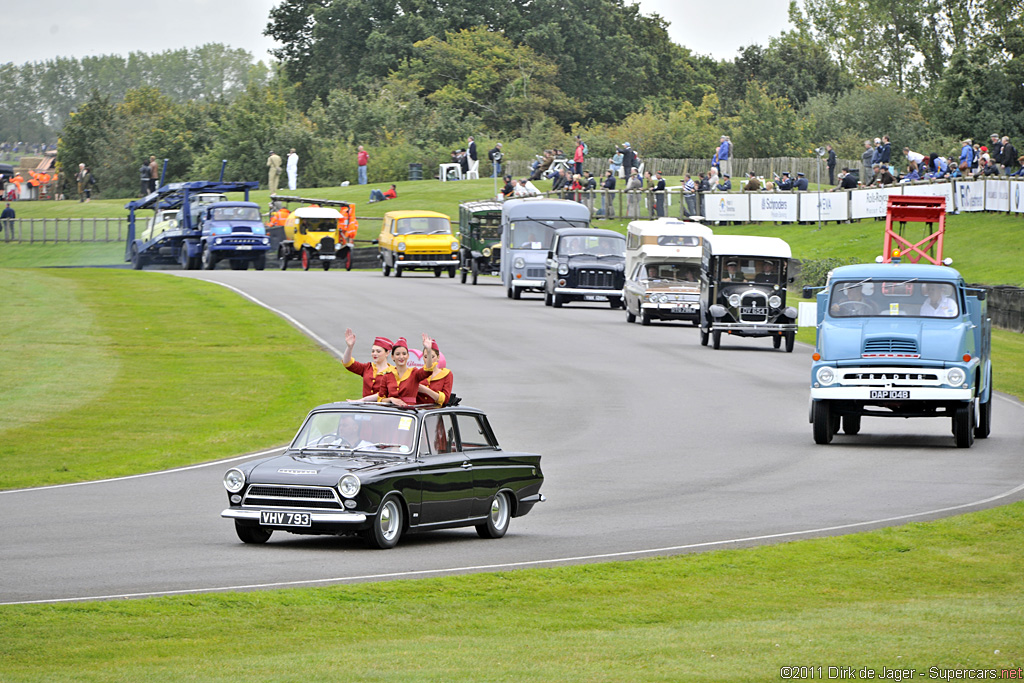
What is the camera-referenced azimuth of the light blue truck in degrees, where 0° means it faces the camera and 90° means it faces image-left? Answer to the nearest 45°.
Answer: approximately 0°

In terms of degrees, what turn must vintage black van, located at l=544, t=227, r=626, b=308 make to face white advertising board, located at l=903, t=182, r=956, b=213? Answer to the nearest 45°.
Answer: approximately 135° to its left

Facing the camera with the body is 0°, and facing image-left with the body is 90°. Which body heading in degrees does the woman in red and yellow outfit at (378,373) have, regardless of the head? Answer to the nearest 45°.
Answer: approximately 45°
